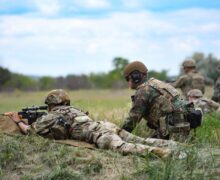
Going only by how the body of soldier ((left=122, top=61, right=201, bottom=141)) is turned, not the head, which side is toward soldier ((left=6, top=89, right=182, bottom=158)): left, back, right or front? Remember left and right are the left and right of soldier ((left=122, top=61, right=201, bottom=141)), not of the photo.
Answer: front

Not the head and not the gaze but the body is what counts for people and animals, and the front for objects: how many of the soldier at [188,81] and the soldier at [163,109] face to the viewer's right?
0

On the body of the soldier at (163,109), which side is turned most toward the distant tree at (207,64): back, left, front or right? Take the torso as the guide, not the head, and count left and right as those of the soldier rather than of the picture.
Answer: right

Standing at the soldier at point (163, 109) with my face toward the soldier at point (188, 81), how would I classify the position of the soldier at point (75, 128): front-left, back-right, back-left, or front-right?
back-left

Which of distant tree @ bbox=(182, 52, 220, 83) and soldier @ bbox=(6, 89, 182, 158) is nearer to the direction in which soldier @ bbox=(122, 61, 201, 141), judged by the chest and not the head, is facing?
the soldier

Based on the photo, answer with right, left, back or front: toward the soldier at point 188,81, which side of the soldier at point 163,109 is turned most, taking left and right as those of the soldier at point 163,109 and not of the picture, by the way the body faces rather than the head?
right

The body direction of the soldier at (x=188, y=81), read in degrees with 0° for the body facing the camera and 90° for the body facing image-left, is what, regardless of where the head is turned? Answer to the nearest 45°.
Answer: approximately 135°

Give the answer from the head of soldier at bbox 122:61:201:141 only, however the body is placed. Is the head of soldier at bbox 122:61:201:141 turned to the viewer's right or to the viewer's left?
to the viewer's left

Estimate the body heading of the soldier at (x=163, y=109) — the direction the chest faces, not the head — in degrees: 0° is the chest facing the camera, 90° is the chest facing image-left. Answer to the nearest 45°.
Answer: approximately 90°
